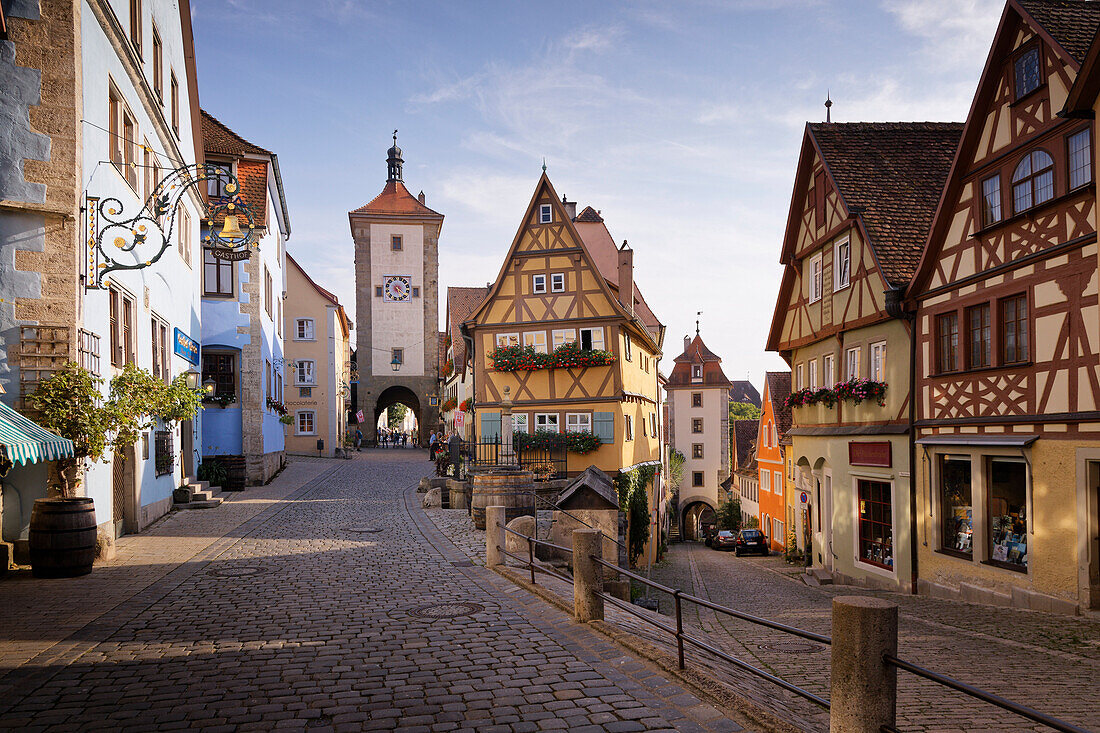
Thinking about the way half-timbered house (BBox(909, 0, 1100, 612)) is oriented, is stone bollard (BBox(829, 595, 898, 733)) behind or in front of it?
in front

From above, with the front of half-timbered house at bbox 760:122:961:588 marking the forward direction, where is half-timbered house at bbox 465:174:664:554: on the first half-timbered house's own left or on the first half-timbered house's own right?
on the first half-timbered house's own right

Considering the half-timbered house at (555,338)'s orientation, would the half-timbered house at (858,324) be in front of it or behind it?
in front

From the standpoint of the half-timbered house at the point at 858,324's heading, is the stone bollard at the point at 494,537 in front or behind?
in front

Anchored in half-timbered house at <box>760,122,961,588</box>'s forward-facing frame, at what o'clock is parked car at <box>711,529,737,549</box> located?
The parked car is roughly at 4 o'clock from the half-timbered house.

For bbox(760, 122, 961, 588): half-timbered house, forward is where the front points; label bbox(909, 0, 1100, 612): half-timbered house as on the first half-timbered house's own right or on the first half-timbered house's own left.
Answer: on the first half-timbered house's own left

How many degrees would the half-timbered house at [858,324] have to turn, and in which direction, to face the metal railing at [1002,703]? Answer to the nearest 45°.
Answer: approximately 45° to its left

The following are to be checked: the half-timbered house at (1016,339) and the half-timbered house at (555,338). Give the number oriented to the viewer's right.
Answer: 0

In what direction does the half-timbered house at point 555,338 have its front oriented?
toward the camera

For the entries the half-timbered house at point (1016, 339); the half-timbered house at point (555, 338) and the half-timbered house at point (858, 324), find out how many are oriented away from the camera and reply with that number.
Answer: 0

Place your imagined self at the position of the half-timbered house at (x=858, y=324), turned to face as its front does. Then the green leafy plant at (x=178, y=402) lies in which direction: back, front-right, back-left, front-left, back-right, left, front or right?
front

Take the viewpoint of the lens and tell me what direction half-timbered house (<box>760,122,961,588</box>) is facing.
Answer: facing the viewer and to the left of the viewer
